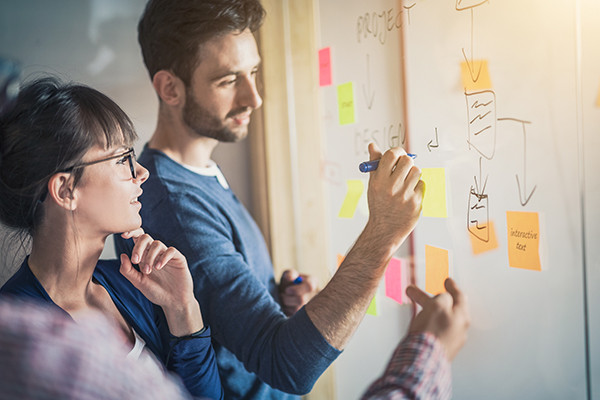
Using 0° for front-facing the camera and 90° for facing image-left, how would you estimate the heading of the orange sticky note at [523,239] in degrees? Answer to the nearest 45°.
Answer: approximately 45°

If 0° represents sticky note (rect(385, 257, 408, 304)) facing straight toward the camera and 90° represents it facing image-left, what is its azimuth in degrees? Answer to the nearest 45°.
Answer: approximately 45°
